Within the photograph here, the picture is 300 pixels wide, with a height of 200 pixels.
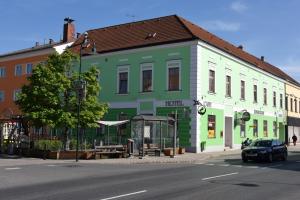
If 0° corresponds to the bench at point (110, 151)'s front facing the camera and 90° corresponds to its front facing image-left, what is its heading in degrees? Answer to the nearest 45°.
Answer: approximately 0°

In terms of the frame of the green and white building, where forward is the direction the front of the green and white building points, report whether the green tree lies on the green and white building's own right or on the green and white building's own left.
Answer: on the green and white building's own right

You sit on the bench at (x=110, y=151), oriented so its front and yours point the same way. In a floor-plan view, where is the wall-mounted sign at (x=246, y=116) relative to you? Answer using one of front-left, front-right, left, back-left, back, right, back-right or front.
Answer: back-left

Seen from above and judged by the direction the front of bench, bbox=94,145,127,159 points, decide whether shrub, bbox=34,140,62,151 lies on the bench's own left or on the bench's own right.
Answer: on the bench's own right

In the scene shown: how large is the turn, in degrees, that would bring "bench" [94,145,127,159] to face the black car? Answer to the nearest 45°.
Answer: approximately 90° to its left

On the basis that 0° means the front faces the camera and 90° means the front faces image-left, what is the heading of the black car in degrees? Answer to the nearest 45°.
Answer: approximately 45°

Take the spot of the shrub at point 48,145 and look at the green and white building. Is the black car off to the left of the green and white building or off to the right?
right
